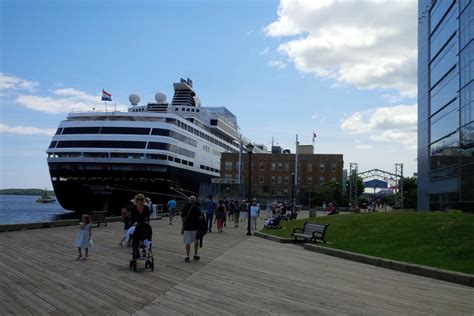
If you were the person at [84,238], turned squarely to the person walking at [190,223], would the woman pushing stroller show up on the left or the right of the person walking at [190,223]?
right

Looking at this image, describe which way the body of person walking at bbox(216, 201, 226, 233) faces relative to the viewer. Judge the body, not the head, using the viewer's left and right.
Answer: facing away from the viewer

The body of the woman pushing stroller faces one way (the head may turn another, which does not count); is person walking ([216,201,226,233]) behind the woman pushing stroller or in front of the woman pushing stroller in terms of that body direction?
behind

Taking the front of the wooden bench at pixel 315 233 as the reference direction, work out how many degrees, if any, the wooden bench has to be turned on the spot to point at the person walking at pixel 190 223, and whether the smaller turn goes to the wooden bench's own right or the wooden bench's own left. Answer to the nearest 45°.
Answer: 0° — it already faces them

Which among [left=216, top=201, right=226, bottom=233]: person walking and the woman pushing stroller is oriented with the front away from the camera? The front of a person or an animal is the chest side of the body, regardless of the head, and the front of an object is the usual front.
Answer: the person walking

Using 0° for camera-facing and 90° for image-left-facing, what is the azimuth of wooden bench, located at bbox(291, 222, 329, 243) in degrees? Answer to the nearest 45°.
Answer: approximately 45°

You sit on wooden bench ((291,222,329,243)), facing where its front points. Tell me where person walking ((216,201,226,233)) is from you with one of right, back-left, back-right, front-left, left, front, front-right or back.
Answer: right

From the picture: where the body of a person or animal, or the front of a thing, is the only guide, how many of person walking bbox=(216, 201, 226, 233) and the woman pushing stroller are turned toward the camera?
1

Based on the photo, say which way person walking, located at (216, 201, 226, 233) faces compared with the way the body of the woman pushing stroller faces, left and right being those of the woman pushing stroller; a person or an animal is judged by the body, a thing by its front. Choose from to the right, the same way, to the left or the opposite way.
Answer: the opposite way

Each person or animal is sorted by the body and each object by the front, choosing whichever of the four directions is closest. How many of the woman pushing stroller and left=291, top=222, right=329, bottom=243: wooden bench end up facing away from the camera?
0

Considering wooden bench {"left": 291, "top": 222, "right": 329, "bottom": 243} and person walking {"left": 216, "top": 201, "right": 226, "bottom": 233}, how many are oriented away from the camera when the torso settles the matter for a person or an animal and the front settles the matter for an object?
1

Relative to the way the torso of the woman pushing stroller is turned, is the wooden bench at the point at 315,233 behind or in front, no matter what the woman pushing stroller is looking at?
behind

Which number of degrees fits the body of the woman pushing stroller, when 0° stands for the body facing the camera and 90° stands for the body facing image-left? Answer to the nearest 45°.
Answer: approximately 0°

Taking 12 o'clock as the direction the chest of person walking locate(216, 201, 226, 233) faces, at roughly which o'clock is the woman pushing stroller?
The woman pushing stroller is roughly at 6 o'clock from the person walking.

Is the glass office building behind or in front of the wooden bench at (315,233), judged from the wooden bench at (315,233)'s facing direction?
behind
